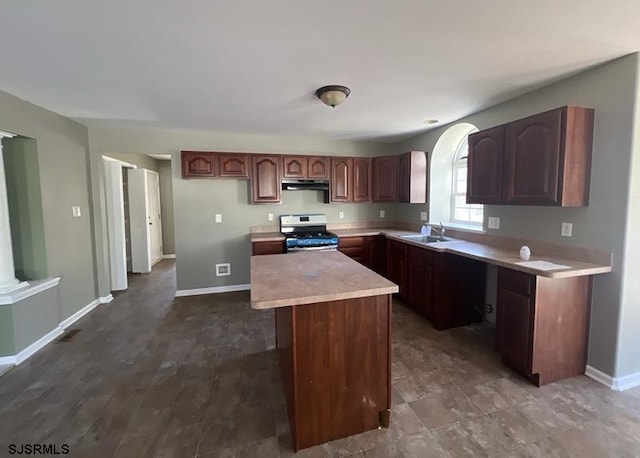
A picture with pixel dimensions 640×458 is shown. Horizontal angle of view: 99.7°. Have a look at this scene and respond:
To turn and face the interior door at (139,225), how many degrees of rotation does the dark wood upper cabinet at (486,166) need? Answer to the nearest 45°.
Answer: approximately 45° to its right

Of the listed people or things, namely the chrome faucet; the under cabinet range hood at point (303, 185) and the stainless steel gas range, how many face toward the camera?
2

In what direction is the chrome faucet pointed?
to the viewer's left

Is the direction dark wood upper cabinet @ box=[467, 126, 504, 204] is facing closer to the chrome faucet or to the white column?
the white column

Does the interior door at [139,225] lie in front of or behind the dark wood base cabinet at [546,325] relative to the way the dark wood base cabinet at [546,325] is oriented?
in front

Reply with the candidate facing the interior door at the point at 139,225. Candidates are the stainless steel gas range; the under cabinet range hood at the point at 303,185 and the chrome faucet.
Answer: the chrome faucet

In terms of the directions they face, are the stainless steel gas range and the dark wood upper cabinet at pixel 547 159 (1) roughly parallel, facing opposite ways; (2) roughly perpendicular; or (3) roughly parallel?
roughly perpendicular

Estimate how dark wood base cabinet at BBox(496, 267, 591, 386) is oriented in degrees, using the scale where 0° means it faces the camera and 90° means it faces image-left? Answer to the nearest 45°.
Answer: approximately 45°

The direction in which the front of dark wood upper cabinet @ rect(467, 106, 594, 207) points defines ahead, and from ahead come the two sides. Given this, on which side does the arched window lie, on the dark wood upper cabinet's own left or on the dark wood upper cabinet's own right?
on the dark wood upper cabinet's own right

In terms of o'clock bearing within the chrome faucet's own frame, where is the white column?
The white column is roughly at 11 o'clock from the chrome faucet.

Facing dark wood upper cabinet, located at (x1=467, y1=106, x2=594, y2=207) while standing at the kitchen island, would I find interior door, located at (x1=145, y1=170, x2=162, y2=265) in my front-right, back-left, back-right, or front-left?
back-left
